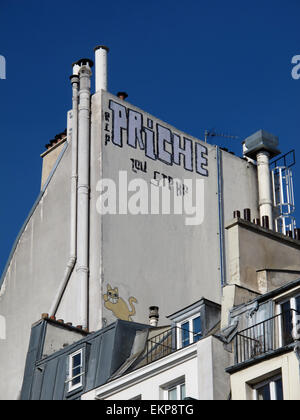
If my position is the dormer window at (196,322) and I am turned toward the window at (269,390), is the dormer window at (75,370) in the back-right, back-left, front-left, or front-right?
back-right

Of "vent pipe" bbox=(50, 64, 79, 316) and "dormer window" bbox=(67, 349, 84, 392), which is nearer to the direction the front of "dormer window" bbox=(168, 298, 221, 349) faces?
the dormer window

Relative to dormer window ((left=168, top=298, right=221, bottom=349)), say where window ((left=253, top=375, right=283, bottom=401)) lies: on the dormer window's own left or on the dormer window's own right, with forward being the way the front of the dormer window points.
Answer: on the dormer window's own left

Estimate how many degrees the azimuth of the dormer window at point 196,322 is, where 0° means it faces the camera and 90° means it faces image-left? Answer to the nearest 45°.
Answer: approximately 45°

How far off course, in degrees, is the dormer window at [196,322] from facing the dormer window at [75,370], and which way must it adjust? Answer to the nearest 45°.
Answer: approximately 90° to its right

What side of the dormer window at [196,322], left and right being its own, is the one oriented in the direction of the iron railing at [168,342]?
right
